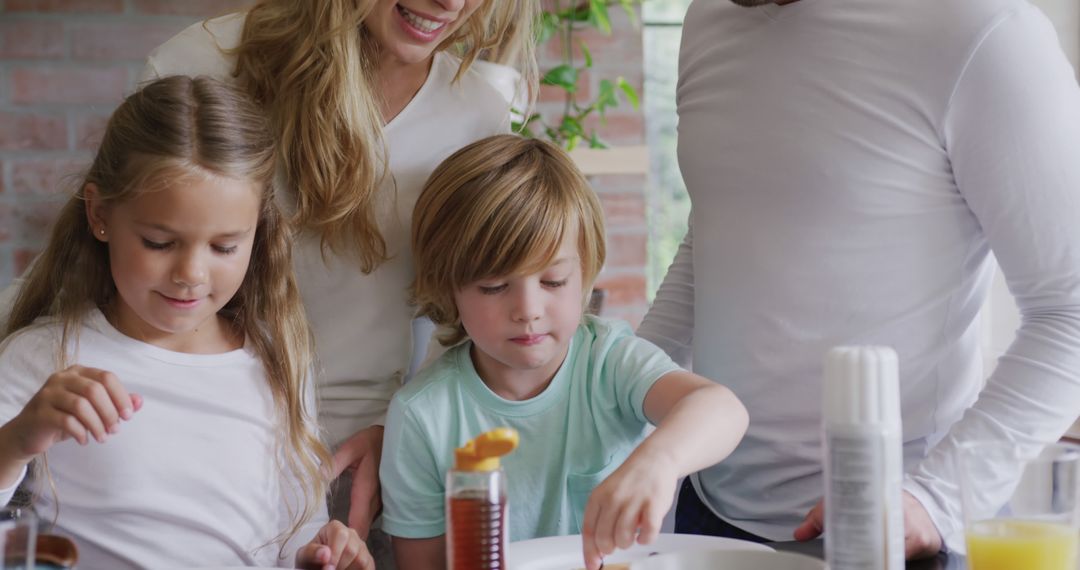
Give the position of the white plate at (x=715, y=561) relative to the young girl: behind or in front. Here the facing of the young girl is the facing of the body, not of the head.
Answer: in front

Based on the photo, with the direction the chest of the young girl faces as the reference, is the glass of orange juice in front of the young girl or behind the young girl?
in front

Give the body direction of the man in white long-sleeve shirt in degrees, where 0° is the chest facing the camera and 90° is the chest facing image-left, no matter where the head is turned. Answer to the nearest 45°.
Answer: approximately 45°

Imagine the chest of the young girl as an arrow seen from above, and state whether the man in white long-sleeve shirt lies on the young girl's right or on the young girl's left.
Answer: on the young girl's left

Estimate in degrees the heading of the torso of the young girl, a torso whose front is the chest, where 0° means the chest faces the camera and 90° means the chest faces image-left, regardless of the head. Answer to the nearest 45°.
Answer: approximately 0°

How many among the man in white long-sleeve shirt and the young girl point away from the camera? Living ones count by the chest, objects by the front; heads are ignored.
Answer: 0
